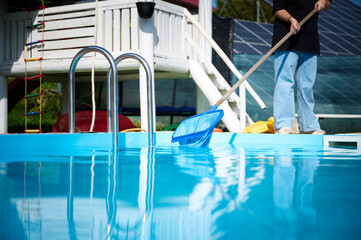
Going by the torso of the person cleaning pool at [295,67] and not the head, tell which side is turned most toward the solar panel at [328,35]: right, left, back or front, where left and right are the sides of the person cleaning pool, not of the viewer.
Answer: back

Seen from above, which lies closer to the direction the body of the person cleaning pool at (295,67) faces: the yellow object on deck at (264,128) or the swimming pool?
the swimming pool

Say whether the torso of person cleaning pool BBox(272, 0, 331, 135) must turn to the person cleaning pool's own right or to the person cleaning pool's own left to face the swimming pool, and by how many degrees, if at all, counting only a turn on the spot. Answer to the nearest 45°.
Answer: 0° — they already face it

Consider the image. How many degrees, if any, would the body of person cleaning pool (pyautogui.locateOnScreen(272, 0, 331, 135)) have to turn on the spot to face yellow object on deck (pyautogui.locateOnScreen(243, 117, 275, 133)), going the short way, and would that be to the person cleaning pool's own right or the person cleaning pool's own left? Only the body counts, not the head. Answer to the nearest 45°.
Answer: approximately 135° to the person cleaning pool's own right

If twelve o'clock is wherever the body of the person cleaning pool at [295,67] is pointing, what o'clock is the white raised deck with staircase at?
The white raised deck with staircase is roughly at 4 o'clock from the person cleaning pool.
